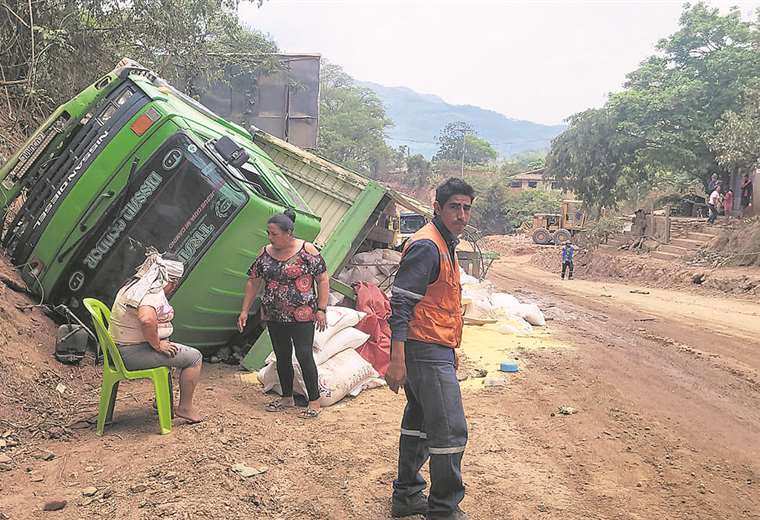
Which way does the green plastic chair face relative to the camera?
to the viewer's right

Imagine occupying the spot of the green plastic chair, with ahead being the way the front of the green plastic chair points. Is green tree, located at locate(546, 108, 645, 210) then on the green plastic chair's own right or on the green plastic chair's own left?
on the green plastic chair's own left

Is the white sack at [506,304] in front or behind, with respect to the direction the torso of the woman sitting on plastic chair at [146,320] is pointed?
in front

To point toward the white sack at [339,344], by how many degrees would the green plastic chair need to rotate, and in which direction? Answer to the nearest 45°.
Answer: approximately 45° to its left

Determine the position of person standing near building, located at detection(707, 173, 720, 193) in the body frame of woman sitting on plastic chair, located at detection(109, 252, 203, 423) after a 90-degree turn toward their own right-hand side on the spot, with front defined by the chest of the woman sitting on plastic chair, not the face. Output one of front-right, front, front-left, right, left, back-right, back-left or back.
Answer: back-left

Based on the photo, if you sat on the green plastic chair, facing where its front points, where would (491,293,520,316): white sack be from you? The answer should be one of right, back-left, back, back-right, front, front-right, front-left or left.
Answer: front-left

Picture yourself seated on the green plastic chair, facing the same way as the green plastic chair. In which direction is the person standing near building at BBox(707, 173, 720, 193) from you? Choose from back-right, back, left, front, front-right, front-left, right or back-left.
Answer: front-left

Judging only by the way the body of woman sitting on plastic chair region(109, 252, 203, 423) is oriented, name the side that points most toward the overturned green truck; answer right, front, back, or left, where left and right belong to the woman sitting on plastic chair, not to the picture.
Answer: left

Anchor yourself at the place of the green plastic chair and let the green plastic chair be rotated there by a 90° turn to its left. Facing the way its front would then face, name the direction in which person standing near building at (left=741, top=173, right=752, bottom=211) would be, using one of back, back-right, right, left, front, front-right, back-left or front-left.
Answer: front-right

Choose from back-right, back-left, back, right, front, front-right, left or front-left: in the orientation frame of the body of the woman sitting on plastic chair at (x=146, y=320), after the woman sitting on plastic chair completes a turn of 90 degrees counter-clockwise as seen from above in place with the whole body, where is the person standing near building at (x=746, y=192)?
front-right

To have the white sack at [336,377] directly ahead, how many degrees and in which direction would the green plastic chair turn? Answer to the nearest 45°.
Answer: approximately 45° to its left

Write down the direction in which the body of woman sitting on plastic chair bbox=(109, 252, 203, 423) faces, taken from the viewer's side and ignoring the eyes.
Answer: to the viewer's right

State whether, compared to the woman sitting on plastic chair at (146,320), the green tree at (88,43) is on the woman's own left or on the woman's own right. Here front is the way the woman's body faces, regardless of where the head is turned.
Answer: on the woman's own left

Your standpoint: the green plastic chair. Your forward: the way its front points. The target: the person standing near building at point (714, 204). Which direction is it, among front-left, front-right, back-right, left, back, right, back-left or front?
front-left

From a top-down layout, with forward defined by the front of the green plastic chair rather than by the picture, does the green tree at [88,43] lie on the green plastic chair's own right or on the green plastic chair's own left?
on the green plastic chair's own left

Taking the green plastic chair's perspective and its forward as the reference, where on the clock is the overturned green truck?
The overturned green truck is roughly at 9 o'clock from the green plastic chair.

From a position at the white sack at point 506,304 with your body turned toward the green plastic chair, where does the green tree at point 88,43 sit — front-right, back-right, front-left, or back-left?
front-right
